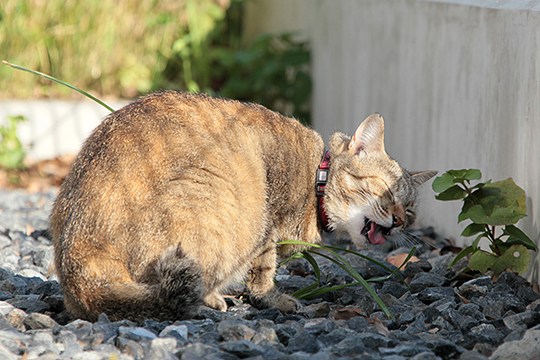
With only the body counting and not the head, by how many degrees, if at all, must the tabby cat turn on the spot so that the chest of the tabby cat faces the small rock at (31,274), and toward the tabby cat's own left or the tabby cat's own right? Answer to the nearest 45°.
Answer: approximately 135° to the tabby cat's own left

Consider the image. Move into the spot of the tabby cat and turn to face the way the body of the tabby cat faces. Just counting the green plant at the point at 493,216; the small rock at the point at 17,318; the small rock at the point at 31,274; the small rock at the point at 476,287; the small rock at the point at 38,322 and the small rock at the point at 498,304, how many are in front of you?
3

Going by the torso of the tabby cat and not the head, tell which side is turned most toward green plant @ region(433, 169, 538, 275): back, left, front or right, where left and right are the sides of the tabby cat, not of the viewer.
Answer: front

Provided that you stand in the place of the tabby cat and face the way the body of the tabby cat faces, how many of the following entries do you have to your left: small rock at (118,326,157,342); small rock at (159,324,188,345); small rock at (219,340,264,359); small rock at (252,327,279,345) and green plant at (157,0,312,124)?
1

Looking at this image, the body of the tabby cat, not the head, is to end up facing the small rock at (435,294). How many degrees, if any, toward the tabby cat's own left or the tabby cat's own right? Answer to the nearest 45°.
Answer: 0° — it already faces it

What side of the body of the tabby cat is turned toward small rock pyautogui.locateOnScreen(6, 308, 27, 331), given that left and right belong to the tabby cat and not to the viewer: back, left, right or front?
back

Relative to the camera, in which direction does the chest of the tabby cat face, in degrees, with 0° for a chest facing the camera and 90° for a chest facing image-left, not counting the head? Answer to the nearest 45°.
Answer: approximately 270°

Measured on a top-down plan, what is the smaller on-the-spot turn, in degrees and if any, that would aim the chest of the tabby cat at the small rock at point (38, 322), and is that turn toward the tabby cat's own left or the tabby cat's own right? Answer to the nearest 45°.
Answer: approximately 135° to the tabby cat's own right

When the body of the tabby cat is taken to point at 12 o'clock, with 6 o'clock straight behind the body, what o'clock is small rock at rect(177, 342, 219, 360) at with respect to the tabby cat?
The small rock is roughly at 3 o'clock from the tabby cat.

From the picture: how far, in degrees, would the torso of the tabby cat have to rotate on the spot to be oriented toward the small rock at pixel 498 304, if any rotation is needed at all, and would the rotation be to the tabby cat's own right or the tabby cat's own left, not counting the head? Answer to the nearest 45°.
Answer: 0° — it already faces it

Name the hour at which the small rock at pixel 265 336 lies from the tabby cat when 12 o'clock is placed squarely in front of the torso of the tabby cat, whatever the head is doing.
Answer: The small rock is roughly at 2 o'clock from the tabby cat.

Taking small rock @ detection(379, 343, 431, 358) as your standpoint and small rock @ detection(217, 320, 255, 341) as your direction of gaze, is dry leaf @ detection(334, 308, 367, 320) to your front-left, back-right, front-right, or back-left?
front-right

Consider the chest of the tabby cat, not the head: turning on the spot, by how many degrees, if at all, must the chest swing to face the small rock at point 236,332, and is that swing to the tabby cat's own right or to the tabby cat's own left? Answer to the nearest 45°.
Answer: approximately 90° to the tabby cat's own right
